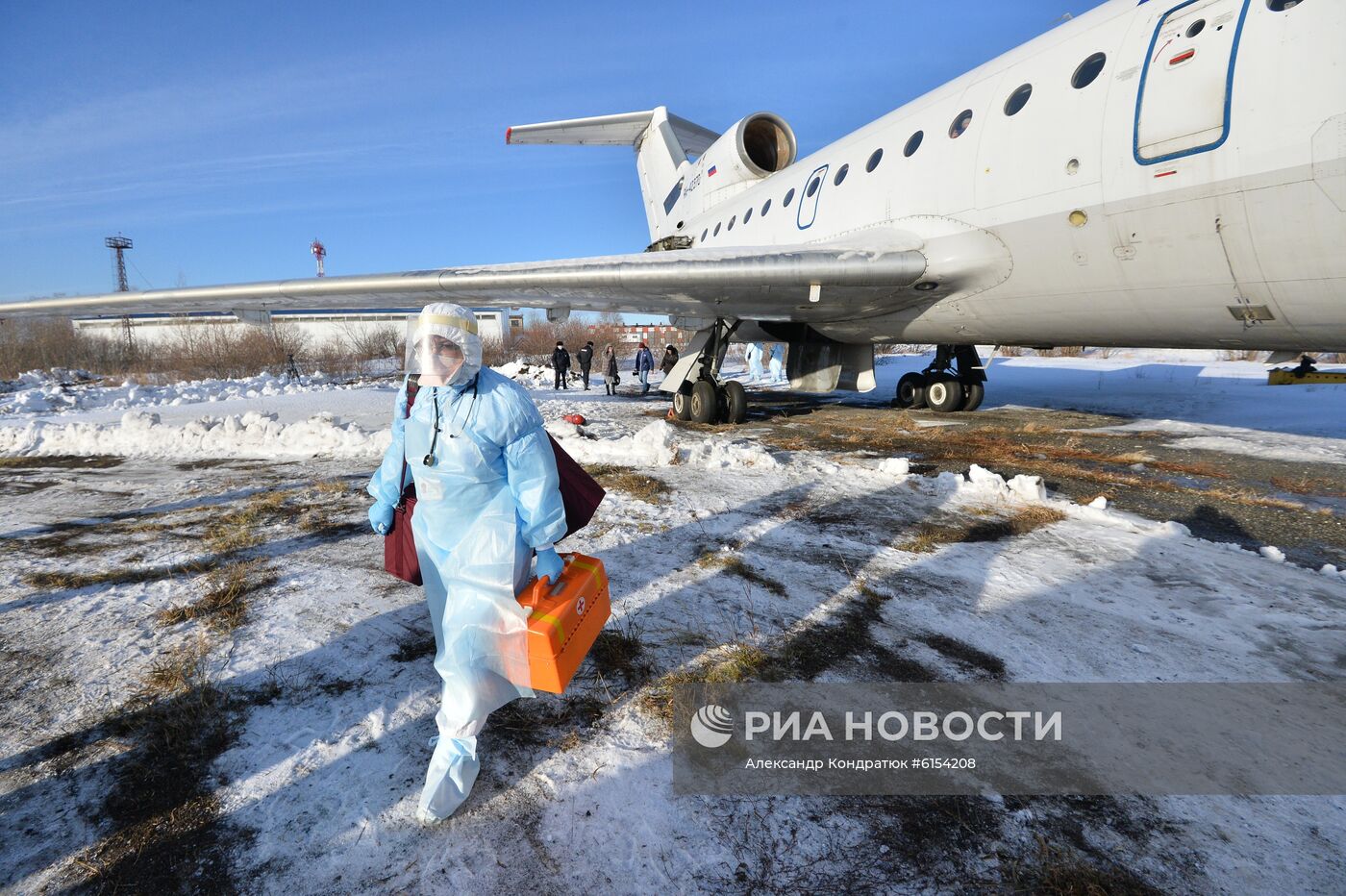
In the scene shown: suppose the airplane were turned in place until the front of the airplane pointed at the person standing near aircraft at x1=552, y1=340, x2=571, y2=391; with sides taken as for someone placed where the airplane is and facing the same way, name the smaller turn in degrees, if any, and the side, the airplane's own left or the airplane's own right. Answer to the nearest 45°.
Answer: approximately 180°

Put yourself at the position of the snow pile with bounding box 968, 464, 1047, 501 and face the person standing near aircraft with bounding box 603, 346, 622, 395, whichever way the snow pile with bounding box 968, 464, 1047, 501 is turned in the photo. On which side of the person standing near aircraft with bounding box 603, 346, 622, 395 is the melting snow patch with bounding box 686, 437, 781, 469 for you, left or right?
left

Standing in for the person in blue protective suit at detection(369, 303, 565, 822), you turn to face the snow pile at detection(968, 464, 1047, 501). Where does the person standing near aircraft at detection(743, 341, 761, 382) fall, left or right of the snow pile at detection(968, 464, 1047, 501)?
left

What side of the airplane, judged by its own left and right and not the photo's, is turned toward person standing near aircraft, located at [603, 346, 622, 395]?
back

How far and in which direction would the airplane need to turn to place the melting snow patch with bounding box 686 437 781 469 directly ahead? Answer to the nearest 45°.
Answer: approximately 135° to its right

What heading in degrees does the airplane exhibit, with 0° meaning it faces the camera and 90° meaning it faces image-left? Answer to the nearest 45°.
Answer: approximately 315°
